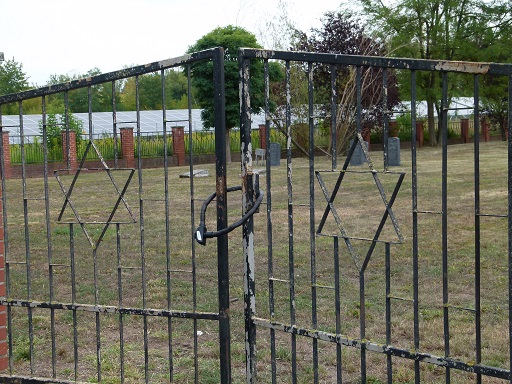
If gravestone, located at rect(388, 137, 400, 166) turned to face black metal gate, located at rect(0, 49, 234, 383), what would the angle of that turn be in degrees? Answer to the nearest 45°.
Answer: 0° — it already faces it

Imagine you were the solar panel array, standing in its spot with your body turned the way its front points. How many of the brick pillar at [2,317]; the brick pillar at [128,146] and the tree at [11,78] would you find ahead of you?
2

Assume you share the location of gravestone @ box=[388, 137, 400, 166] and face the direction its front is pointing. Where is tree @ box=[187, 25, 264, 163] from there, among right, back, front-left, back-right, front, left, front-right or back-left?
back-right

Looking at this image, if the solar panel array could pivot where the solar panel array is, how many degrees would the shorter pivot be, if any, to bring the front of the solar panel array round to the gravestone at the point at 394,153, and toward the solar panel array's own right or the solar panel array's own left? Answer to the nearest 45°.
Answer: approximately 45° to the solar panel array's own left

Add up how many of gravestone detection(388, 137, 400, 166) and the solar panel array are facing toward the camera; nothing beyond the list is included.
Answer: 2

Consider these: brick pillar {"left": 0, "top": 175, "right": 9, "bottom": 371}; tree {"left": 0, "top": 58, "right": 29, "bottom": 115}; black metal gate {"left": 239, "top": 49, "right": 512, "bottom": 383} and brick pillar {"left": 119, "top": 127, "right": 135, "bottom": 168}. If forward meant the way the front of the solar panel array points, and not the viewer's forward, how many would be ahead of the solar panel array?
3

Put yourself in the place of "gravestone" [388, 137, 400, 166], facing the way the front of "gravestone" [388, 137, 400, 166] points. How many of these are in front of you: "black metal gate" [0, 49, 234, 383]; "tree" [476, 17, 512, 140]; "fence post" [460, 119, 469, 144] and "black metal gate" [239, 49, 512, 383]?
2
